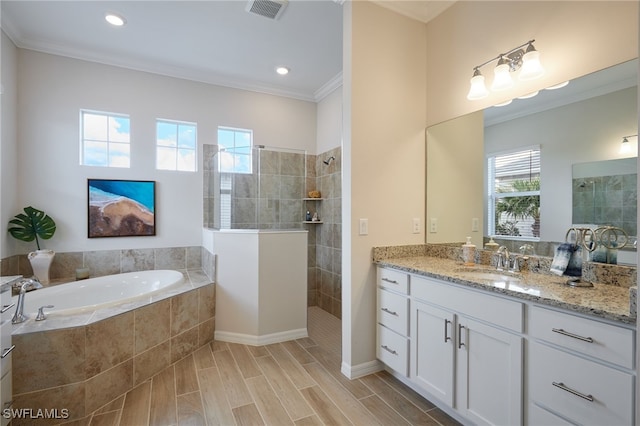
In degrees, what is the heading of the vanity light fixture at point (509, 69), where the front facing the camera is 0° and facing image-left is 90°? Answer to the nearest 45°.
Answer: approximately 45°

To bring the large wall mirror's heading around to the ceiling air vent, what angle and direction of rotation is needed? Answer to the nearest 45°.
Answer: approximately 45° to its right

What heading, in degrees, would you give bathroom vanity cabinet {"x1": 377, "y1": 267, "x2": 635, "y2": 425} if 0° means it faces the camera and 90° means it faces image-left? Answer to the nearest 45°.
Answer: approximately 45°

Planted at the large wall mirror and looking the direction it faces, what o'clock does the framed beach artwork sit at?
The framed beach artwork is roughly at 1 o'clock from the large wall mirror.

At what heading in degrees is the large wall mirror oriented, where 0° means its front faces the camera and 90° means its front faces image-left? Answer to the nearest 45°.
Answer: approximately 45°

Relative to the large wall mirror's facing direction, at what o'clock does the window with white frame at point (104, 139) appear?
The window with white frame is roughly at 1 o'clock from the large wall mirror.

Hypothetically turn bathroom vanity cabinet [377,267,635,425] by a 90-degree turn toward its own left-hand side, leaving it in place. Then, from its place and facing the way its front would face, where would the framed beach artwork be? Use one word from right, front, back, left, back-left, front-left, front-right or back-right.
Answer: back-right
